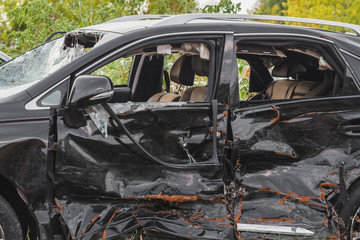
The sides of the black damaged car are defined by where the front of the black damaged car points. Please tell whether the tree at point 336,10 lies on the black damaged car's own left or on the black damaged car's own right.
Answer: on the black damaged car's own right

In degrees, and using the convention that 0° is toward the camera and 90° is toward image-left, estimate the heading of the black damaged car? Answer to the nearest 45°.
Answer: approximately 90°
